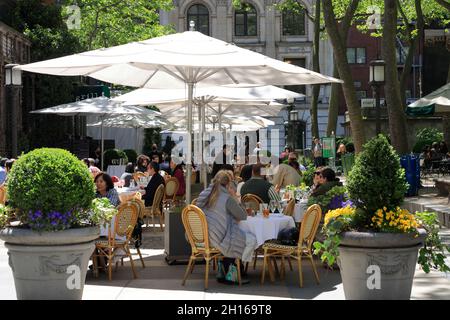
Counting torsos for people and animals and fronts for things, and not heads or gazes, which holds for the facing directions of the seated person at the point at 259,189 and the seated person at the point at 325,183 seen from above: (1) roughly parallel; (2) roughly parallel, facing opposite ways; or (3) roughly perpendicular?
roughly perpendicular

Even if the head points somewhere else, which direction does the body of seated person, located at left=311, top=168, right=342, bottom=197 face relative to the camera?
to the viewer's left

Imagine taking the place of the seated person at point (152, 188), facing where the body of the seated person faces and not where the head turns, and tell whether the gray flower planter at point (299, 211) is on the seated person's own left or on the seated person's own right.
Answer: on the seated person's own left

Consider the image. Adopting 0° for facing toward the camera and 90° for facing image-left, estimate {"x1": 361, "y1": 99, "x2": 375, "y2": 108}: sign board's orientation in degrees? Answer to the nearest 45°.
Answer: approximately 0°

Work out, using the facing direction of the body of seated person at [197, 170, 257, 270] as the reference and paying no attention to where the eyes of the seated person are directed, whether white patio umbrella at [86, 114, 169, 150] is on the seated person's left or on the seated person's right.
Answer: on the seated person's left

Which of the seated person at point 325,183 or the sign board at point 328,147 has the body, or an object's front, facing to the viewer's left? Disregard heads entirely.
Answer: the seated person

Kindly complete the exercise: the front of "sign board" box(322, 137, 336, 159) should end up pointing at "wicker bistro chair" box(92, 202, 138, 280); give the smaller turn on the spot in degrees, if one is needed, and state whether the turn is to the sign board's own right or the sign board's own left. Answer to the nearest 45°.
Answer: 0° — it already faces it
